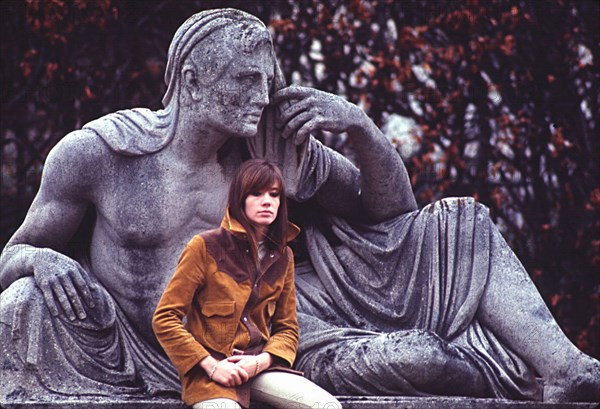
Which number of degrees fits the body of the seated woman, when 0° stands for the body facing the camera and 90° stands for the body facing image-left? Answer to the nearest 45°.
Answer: approximately 315°

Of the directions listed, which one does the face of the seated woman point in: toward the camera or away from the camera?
toward the camera
